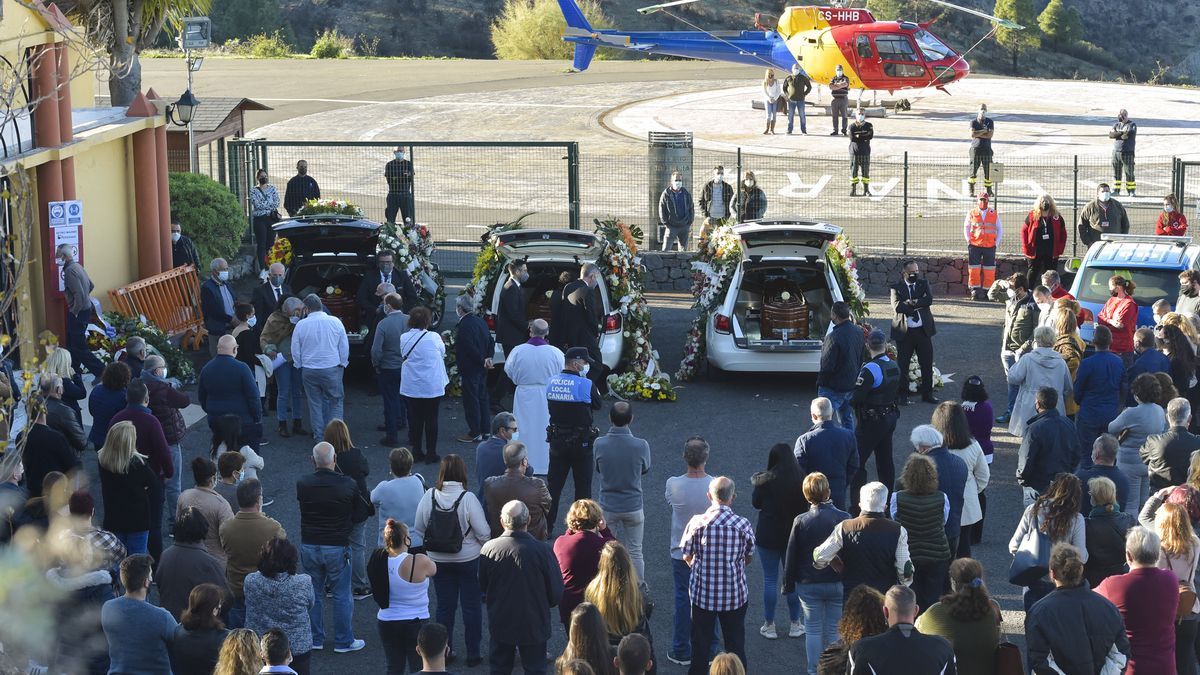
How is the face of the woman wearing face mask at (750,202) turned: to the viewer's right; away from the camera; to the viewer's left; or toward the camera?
toward the camera

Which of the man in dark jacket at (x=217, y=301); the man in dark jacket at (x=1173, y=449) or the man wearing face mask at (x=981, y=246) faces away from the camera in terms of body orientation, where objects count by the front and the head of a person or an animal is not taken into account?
the man in dark jacket at (x=1173, y=449)

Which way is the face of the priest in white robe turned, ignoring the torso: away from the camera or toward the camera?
away from the camera

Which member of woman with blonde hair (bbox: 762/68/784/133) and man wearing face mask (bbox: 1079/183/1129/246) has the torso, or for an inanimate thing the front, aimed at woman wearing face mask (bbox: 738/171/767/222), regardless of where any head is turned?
the woman with blonde hair

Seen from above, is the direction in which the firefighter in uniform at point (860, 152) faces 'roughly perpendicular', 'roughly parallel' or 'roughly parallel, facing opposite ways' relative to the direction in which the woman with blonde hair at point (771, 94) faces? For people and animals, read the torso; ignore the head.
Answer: roughly parallel

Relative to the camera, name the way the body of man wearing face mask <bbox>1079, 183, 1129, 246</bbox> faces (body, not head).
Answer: toward the camera

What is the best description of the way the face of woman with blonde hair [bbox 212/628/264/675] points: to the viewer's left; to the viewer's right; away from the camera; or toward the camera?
away from the camera

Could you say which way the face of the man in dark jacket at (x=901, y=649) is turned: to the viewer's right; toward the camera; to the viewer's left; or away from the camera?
away from the camera

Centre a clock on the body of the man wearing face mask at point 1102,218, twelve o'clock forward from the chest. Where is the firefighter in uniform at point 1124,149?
The firefighter in uniform is roughly at 6 o'clock from the man wearing face mask.

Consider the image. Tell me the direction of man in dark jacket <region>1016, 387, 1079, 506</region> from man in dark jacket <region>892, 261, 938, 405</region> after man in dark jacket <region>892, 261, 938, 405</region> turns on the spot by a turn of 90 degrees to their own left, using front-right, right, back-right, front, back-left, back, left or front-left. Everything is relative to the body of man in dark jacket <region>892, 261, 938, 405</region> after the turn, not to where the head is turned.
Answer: right

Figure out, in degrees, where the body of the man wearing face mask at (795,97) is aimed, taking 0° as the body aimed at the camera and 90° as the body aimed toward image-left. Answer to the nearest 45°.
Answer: approximately 0°

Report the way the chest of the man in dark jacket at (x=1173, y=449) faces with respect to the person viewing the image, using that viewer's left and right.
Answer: facing away from the viewer

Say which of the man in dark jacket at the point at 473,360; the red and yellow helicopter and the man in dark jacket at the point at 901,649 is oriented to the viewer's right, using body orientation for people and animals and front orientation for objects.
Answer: the red and yellow helicopter

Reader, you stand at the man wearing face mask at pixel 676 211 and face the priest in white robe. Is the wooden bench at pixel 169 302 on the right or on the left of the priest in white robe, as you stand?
right

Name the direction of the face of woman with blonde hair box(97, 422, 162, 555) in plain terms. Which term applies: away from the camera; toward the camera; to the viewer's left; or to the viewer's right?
away from the camera

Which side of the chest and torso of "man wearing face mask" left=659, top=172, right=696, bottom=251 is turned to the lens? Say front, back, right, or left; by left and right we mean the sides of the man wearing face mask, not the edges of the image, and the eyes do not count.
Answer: front

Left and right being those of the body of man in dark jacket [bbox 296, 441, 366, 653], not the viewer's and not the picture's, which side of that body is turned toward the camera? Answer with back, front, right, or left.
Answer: back

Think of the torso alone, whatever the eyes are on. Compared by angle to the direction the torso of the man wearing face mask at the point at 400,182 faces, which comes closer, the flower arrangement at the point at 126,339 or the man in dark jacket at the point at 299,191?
the flower arrangement

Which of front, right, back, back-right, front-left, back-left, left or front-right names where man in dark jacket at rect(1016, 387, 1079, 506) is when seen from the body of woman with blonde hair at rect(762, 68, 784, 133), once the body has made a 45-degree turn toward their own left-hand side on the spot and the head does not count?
front-right

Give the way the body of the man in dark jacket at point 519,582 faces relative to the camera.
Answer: away from the camera

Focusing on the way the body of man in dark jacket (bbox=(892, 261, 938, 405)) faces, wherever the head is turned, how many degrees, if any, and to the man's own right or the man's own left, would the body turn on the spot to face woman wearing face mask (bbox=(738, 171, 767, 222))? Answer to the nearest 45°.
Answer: approximately 180°
